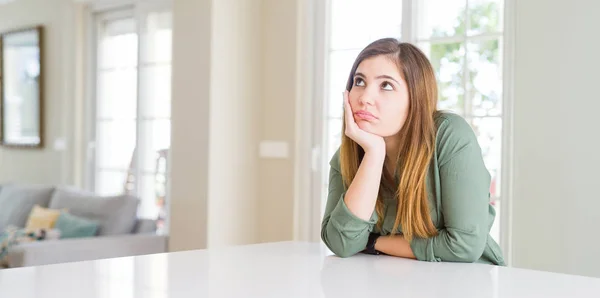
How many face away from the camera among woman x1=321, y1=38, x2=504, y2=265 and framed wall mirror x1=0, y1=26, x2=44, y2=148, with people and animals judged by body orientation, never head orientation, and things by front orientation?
0

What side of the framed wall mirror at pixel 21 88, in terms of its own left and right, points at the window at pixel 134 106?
left

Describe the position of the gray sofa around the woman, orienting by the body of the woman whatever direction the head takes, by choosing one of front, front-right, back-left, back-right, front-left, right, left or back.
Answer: right

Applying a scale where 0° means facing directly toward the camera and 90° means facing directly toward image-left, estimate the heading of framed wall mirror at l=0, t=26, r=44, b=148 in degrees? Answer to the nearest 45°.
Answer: approximately 45°

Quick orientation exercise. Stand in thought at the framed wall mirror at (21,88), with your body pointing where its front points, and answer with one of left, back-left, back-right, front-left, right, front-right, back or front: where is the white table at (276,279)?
front-left

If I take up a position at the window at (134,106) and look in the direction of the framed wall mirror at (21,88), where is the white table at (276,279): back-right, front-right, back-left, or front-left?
back-left

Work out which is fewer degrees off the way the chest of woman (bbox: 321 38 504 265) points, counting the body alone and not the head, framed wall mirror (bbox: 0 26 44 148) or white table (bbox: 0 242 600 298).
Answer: the white table

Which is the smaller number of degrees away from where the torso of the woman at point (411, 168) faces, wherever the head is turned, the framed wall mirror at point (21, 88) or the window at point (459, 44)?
the framed wall mirror

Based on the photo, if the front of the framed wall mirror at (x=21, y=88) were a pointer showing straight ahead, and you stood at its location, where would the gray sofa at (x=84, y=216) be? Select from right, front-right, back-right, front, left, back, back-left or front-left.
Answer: front-left

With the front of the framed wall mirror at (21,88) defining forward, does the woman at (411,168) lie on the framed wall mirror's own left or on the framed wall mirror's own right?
on the framed wall mirror's own left

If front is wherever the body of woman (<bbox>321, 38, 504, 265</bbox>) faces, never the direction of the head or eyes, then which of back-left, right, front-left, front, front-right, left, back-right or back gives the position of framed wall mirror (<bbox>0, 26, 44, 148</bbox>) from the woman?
right

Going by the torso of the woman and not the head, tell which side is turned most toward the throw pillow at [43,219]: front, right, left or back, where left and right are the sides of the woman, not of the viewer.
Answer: right

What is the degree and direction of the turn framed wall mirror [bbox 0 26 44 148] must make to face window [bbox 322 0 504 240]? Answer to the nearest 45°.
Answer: approximately 90° to its left

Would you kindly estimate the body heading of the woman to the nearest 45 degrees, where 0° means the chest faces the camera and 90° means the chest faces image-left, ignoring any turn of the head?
approximately 45°

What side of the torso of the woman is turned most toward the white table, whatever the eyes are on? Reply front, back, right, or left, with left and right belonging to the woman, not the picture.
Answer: front
